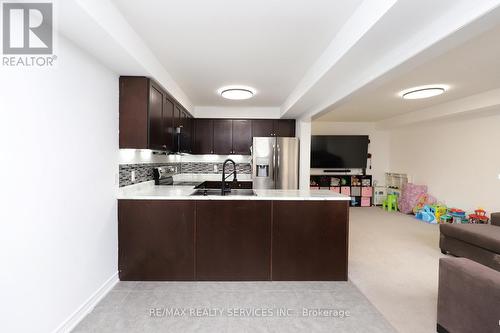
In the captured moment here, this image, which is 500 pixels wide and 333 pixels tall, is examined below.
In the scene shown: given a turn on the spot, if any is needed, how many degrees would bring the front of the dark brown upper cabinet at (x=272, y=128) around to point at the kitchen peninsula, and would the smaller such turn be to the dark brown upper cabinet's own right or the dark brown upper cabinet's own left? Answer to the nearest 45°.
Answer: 0° — it already faces it

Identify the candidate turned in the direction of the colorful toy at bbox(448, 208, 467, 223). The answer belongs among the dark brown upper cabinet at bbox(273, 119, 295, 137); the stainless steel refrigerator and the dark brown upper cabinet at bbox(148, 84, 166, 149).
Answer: the dark brown upper cabinet at bbox(148, 84, 166, 149)

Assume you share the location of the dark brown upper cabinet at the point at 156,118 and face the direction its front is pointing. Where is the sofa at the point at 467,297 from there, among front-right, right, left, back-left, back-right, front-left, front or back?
front-right

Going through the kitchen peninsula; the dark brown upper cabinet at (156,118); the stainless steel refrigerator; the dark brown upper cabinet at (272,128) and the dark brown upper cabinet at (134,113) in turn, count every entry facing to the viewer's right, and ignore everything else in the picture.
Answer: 2

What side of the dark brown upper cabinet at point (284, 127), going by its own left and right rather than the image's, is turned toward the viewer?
front

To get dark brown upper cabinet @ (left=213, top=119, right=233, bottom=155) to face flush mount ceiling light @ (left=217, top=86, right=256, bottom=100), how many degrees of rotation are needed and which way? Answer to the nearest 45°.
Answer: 0° — it already faces it

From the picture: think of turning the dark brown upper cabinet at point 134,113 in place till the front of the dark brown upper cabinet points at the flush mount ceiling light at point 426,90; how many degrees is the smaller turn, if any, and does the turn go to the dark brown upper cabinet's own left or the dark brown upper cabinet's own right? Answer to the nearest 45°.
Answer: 0° — it already faces it

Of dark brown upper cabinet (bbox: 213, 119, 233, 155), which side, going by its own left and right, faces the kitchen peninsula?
front

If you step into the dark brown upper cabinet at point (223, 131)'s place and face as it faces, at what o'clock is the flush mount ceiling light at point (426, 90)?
The flush mount ceiling light is roughly at 10 o'clock from the dark brown upper cabinet.

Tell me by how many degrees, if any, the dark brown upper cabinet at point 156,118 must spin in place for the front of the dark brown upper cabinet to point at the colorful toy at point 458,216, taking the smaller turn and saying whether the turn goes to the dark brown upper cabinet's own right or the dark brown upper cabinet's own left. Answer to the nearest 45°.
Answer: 0° — it already faces it

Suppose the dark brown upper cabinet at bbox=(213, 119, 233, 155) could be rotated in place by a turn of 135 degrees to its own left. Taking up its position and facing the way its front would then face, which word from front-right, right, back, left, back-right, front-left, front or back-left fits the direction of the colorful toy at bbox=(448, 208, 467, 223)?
front-right

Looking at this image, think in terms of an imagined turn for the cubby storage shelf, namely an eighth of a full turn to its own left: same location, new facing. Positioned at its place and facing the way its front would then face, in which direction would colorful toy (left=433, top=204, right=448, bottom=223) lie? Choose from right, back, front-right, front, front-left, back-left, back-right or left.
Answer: front

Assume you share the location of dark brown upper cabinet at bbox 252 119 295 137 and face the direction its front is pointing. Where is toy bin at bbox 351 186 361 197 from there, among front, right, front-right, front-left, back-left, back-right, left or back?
back-left
